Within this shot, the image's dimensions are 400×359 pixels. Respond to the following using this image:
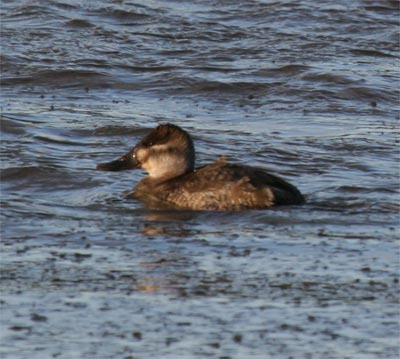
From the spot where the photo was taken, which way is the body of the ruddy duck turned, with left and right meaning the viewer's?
facing to the left of the viewer
